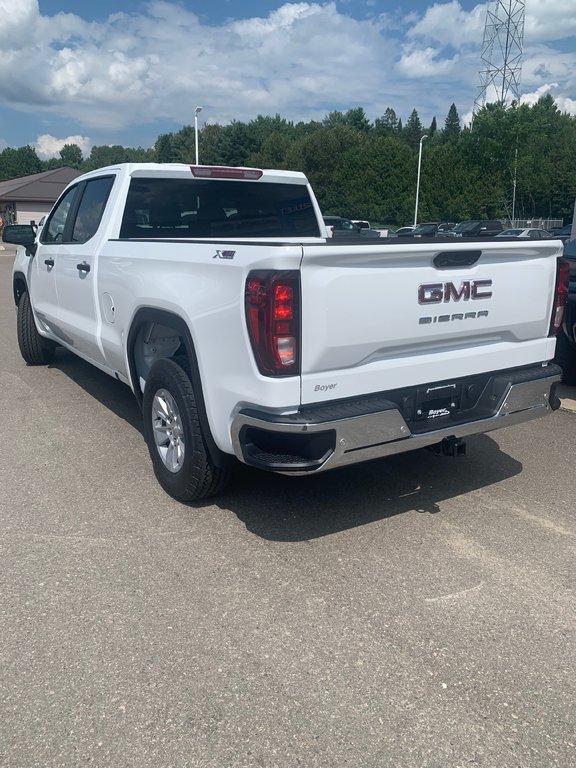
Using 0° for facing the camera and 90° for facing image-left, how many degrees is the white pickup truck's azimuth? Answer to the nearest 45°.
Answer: approximately 135°

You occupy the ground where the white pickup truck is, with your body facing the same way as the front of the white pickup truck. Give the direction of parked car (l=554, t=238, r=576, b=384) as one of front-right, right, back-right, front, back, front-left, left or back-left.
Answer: right
